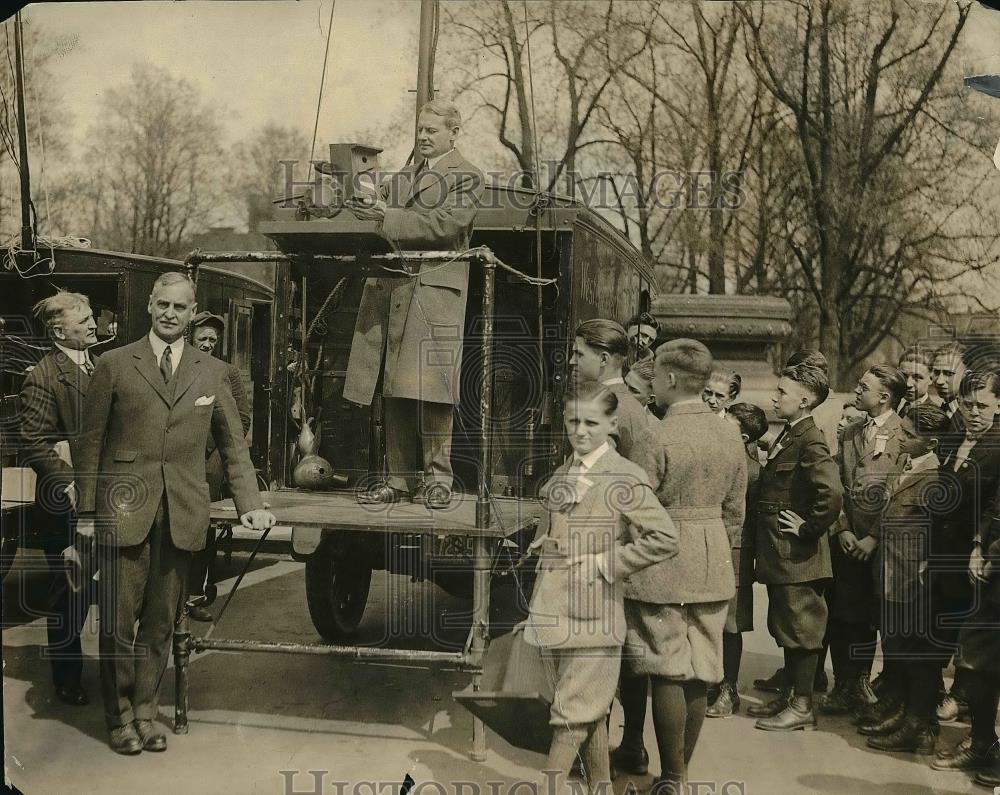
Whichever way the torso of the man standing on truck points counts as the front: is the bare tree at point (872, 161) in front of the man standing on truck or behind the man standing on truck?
behind

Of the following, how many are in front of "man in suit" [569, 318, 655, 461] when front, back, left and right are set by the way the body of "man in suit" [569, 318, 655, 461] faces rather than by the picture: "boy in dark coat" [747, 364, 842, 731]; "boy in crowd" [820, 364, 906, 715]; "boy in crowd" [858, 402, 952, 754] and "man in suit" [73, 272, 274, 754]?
1

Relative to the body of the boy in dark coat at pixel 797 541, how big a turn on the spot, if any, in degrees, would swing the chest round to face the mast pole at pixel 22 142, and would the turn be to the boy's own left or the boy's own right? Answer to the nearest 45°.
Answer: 0° — they already face it

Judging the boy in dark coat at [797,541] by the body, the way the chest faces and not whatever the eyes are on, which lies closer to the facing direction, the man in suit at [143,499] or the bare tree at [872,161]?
the man in suit

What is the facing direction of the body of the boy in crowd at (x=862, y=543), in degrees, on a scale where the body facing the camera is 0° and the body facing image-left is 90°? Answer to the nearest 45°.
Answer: approximately 45°

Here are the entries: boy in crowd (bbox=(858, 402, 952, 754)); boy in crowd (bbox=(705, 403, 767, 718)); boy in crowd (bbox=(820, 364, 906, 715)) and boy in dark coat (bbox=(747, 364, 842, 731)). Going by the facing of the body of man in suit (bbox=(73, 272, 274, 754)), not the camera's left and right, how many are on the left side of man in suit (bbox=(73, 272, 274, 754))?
4

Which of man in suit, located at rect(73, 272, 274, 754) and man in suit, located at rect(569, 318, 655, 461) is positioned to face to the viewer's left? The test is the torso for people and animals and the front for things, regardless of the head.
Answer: man in suit, located at rect(569, 318, 655, 461)

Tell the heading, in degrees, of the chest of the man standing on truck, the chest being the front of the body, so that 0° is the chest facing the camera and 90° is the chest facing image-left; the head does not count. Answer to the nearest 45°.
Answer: approximately 45°
